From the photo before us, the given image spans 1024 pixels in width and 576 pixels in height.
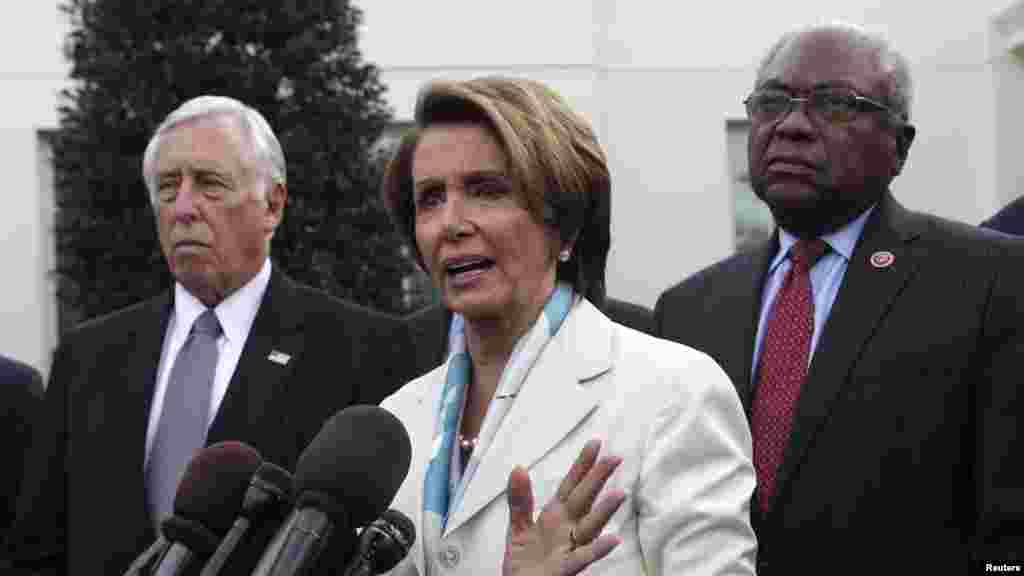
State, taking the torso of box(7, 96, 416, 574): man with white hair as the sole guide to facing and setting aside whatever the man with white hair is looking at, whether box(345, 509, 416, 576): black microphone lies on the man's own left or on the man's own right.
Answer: on the man's own left

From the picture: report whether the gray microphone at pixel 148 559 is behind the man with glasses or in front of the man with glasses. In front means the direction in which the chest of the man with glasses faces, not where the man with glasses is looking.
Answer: in front

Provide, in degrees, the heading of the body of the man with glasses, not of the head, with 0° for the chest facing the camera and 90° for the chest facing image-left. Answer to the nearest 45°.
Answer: approximately 45°

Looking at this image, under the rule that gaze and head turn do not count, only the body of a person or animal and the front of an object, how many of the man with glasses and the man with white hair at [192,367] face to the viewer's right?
0

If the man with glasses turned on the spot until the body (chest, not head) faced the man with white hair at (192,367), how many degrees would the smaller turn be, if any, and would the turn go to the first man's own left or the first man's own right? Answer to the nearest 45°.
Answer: approximately 45° to the first man's own right

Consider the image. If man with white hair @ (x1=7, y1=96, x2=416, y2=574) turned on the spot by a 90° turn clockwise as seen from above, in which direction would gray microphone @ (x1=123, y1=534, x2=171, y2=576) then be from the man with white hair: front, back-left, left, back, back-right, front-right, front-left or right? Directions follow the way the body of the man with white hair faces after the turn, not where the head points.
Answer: back-left

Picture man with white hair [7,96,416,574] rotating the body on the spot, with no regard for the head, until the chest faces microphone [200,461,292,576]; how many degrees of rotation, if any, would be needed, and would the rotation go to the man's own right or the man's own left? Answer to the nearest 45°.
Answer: approximately 45° to the man's own left

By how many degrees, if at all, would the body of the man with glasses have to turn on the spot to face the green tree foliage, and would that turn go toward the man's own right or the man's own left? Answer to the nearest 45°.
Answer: approximately 90° to the man's own right

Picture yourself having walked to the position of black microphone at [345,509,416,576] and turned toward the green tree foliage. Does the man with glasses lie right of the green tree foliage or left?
right

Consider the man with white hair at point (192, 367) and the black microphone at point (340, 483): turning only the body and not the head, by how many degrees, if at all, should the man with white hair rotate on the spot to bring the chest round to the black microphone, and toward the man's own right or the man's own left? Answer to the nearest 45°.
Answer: approximately 45° to the man's own left
